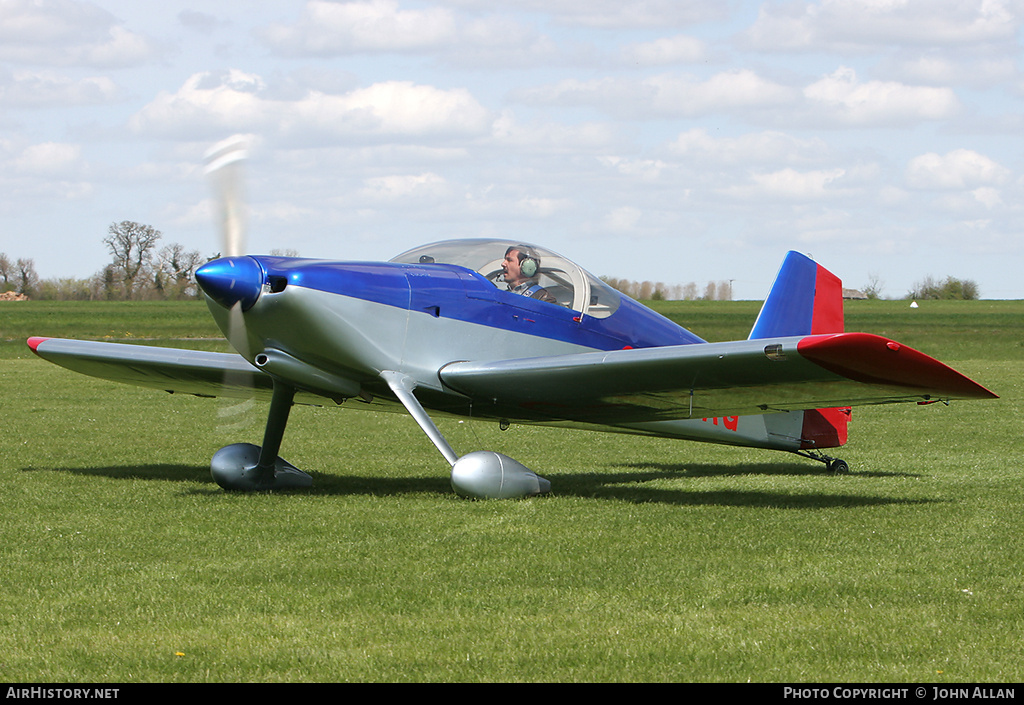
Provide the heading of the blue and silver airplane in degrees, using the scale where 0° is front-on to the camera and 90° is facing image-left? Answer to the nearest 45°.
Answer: approximately 45°
